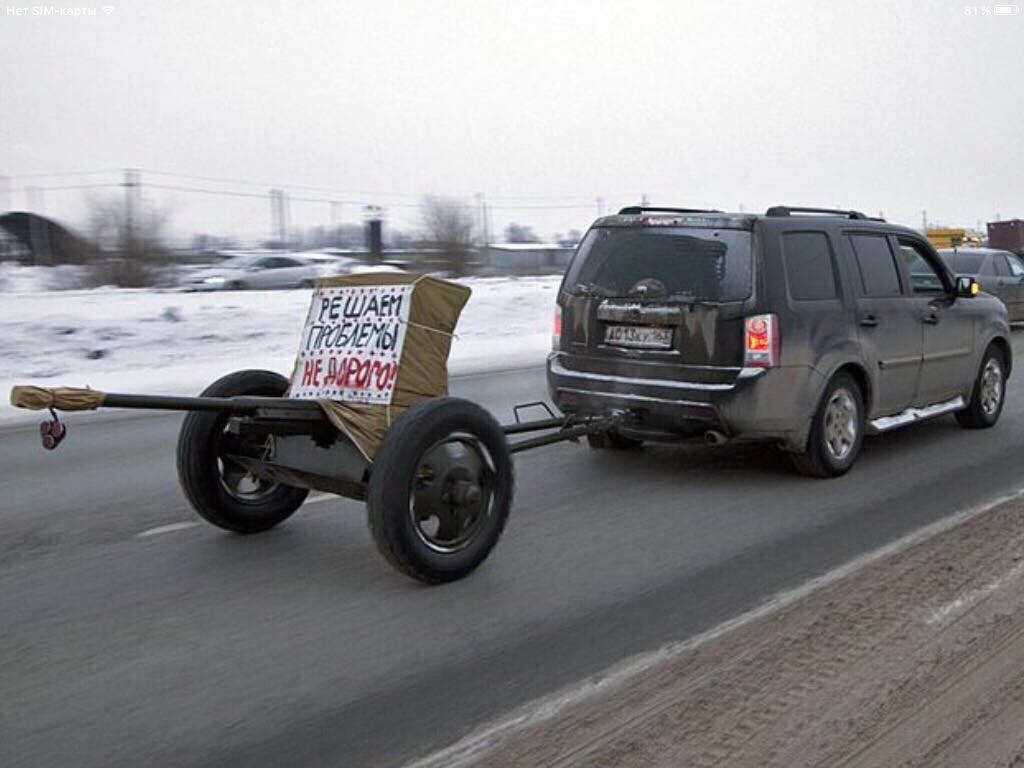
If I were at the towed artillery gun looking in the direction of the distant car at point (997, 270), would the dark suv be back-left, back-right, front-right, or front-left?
front-right

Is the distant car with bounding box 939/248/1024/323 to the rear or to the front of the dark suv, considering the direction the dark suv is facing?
to the front

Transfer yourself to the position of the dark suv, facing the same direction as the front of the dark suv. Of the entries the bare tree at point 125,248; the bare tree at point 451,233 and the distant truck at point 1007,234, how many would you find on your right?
0

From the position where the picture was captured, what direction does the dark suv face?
facing away from the viewer and to the right of the viewer

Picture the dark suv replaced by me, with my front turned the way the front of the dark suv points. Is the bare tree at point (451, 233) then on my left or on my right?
on my left

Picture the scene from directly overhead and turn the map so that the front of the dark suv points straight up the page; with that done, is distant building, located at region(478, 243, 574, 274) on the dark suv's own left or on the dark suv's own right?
on the dark suv's own left

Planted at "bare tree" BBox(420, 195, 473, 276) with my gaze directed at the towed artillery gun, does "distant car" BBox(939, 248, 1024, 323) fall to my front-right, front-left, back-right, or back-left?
front-left

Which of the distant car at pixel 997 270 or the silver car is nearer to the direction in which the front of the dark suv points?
the distant car

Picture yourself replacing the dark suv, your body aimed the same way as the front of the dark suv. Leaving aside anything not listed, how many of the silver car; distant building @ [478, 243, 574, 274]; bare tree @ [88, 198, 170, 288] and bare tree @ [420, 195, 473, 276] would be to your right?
0
